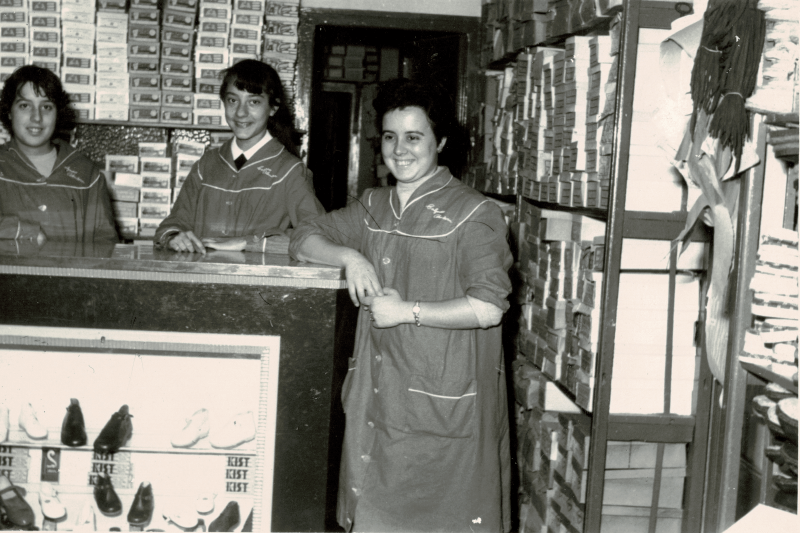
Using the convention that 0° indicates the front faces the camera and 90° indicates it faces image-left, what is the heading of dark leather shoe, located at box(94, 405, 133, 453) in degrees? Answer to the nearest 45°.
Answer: approximately 45°

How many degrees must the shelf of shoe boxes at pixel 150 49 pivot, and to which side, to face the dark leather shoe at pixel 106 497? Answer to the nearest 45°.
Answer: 0° — it already faces it

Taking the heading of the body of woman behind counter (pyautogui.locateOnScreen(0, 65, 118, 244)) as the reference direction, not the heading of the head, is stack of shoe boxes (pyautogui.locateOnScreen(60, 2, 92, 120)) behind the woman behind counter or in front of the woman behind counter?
behind

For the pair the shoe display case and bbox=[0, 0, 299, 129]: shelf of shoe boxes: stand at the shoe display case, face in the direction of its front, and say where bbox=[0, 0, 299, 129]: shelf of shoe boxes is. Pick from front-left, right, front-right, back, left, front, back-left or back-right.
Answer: back

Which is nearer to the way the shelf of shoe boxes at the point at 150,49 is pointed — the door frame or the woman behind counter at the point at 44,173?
the woman behind counter

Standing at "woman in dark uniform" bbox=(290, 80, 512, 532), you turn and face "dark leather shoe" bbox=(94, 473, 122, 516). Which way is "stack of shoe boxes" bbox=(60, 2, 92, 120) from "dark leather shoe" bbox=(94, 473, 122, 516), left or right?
right

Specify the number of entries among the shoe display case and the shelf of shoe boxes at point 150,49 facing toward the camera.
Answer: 2

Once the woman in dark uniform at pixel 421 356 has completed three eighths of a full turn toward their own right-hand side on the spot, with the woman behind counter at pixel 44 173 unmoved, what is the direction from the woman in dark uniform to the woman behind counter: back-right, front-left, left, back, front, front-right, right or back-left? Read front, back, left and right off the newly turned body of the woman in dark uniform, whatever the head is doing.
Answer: front-left

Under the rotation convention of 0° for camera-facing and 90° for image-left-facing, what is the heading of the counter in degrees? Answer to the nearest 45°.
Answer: approximately 0°
